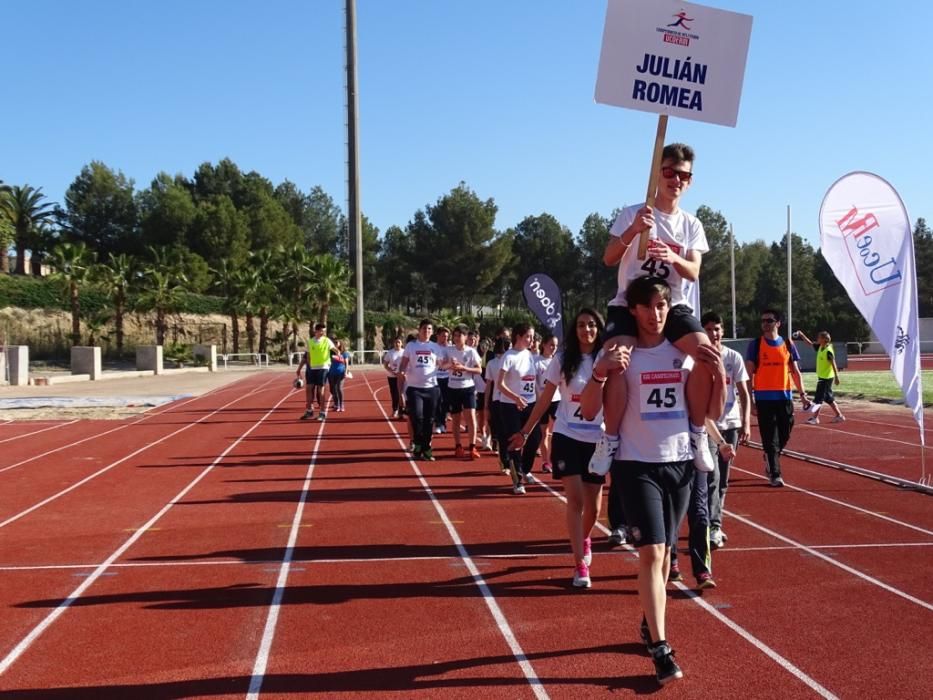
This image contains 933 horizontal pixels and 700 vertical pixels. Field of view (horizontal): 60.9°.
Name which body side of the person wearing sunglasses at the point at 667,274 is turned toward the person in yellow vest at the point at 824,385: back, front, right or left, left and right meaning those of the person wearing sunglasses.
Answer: back

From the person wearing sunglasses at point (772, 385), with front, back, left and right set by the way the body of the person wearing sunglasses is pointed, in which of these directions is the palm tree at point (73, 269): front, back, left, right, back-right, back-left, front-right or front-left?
back-right

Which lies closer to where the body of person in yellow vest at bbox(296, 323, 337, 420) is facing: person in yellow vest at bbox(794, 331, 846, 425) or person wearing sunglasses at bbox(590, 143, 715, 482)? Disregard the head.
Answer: the person wearing sunglasses

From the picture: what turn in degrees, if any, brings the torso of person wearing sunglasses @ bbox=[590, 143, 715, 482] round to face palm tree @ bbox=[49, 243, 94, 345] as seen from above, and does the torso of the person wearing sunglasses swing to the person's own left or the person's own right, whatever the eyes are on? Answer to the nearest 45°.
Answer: approximately 135° to the person's own right

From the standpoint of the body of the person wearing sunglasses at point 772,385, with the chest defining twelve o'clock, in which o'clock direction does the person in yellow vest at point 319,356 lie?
The person in yellow vest is roughly at 4 o'clock from the person wearing sunglasses.

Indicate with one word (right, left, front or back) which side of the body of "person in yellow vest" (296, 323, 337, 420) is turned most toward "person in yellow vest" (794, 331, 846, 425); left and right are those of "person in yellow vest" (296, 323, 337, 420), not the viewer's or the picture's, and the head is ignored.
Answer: left

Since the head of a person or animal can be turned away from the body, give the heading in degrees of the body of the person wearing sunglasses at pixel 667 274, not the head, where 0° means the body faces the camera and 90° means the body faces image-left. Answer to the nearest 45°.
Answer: approximately 0°

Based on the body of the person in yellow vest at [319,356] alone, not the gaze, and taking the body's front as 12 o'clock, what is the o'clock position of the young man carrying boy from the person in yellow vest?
The young man carrying boy is roughly at 12 o'clock from the person in yellow vest.

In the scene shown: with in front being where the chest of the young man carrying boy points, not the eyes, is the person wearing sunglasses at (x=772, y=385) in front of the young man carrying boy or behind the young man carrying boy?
behind

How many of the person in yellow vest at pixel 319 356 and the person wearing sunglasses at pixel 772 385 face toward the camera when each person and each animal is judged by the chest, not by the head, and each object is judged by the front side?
2
